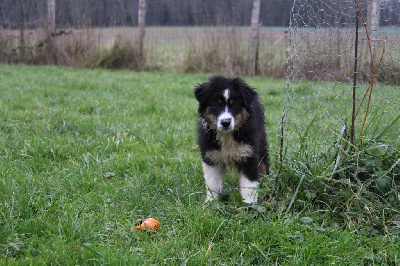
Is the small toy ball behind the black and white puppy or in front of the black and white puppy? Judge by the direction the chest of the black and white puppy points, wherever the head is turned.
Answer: in front

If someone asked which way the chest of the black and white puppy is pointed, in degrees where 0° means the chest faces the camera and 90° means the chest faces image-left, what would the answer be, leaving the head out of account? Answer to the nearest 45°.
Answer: approximately 0°

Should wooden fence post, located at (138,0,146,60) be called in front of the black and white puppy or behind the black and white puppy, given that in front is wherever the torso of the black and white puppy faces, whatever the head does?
behind

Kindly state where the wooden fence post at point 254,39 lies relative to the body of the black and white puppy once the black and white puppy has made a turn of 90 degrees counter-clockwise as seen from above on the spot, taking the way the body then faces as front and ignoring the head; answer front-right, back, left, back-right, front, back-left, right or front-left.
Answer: left

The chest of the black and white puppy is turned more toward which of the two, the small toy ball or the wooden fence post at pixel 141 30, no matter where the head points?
the small toy ball

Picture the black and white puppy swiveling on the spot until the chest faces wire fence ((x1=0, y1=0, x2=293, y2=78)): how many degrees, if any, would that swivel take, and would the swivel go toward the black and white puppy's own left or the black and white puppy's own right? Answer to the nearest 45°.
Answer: approximately 180°

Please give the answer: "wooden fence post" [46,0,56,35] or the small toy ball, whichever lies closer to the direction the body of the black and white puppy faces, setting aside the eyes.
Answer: the small toy ball

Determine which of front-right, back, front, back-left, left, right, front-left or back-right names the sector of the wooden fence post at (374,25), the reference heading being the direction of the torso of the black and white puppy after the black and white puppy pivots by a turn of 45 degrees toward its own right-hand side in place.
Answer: back
